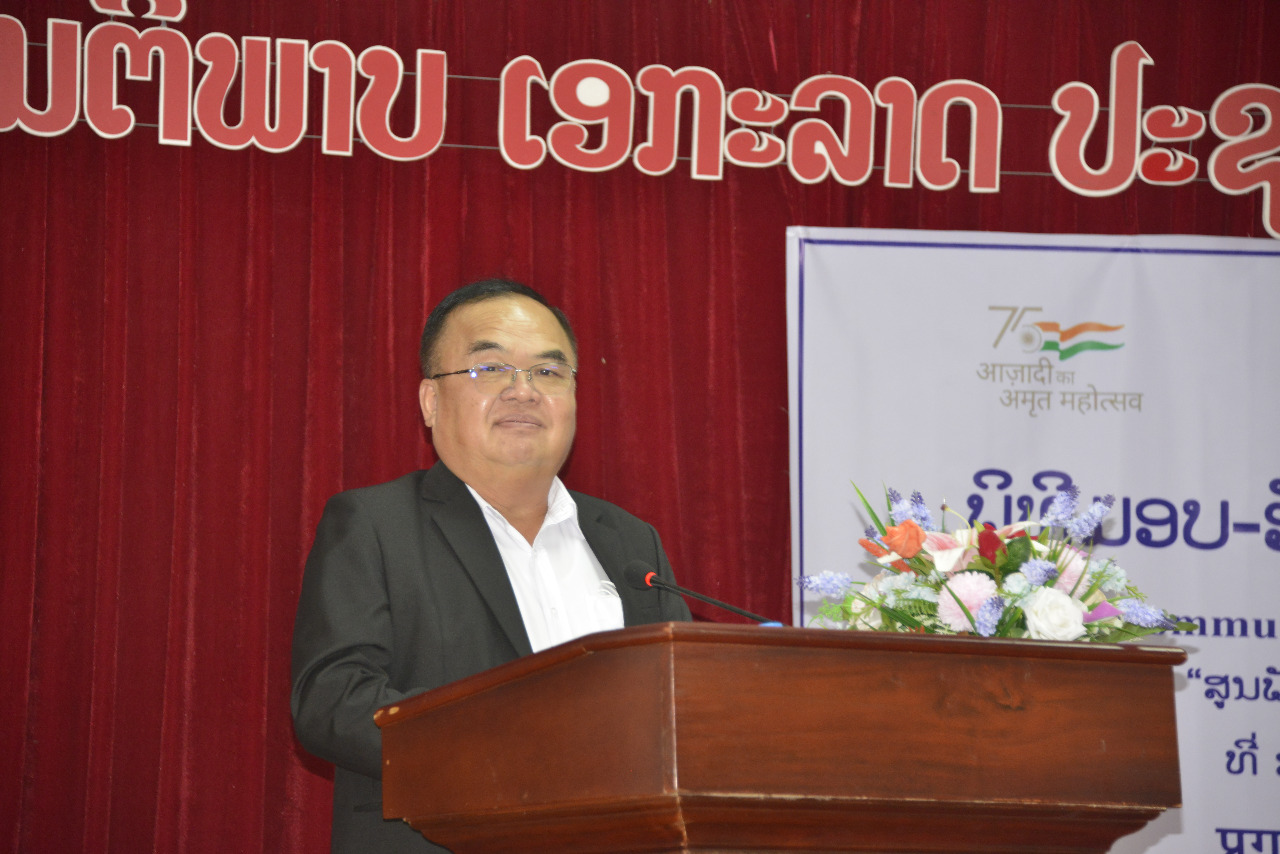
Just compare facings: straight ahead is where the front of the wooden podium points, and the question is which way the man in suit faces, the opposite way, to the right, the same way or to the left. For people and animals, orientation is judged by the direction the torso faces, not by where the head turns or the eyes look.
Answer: the same way

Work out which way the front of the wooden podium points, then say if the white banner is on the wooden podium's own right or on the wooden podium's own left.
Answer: on the wooden podium's own left

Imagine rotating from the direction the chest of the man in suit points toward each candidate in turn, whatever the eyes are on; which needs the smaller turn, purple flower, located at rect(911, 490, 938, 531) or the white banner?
the purple flower

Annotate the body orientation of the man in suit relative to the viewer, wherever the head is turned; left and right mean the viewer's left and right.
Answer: facing the viewer and to the right of the viewer

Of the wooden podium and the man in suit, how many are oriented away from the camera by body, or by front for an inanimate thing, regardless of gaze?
0

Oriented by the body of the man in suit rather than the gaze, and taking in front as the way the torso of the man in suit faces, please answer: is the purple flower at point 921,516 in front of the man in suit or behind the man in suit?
in front

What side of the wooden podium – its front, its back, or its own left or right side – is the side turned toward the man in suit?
back

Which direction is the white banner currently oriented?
toward the camera

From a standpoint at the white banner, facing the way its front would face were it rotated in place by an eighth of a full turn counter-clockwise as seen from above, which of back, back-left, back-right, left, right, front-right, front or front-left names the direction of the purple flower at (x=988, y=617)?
front-right

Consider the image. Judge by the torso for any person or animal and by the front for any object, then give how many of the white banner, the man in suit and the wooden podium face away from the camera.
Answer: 0

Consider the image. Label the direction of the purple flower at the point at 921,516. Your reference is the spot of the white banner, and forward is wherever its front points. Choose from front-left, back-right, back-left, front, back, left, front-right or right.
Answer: front

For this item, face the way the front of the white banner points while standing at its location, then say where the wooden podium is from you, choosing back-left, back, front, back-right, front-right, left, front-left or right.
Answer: front

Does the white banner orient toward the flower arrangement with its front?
yes
